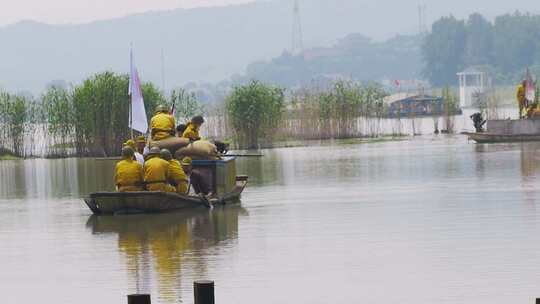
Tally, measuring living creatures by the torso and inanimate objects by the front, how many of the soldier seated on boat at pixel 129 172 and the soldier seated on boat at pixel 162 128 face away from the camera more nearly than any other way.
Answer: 2

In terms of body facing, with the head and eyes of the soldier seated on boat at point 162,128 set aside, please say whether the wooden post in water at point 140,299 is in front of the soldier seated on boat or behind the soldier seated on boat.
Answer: behind

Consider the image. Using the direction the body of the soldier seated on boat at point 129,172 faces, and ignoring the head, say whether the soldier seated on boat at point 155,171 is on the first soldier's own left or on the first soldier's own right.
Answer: on the first soldier's own right

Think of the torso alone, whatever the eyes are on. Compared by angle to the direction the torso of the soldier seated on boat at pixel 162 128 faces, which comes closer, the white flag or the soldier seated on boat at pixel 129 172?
the white flag

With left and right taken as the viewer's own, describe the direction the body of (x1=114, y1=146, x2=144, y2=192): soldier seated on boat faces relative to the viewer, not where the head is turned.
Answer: facing away from the viewer

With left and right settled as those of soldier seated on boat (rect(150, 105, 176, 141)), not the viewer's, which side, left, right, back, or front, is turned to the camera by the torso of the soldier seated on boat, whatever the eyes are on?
back
